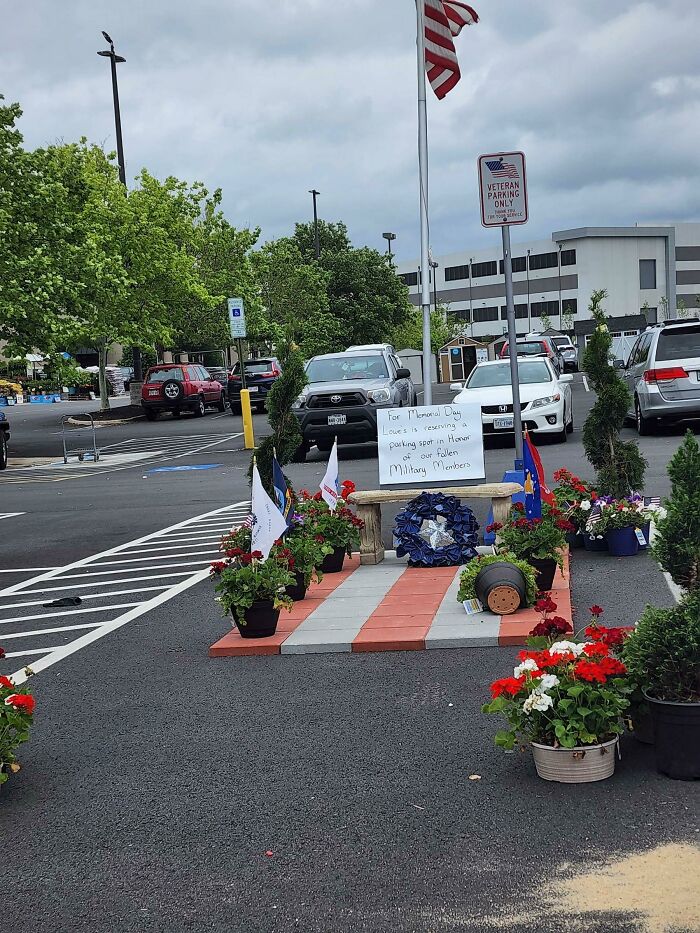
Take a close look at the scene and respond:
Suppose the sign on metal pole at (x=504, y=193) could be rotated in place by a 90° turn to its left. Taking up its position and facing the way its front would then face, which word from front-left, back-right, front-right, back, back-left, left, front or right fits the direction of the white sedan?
left

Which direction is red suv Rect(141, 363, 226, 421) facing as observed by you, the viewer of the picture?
facing away from the viewer and to the right of the viewer

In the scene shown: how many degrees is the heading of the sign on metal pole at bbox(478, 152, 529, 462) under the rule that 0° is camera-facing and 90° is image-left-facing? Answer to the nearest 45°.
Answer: approximately 0°

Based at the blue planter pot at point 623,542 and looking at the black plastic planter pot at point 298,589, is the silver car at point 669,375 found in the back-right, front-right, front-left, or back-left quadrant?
back-right

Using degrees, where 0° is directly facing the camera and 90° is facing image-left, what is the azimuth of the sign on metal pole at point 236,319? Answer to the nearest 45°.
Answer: approximately 0°

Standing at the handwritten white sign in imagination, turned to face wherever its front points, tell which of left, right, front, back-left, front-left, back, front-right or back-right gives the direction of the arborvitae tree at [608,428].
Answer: left

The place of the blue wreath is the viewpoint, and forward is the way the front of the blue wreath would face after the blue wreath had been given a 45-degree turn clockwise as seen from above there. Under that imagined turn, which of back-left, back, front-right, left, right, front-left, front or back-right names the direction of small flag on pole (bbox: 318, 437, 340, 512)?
front-right

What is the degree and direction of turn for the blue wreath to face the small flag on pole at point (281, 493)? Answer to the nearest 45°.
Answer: approximately 45° to its right

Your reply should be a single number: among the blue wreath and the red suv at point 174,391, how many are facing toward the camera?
1

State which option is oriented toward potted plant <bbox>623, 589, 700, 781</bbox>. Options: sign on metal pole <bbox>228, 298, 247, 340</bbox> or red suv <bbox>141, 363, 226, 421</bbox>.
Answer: the sign on metal pole

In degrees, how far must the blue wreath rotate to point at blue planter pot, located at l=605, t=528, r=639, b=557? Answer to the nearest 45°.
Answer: approximately 90° to its left
